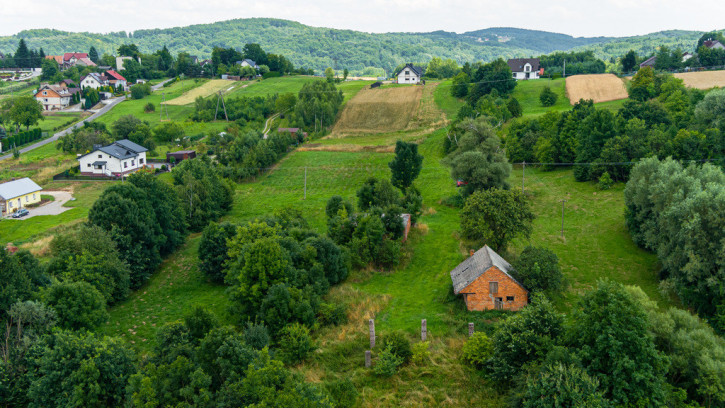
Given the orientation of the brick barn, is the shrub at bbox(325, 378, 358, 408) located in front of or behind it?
in front

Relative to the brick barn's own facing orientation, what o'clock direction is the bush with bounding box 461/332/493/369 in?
The bush is roughly at 12 o'clock from the brick barn.

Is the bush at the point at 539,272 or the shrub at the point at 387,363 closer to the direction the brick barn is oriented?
the shrub

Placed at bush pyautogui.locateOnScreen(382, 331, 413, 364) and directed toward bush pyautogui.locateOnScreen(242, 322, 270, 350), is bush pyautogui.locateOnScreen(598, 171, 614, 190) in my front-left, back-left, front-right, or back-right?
back-right

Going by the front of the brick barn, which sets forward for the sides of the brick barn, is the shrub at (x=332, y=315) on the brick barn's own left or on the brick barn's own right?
on the brick barn's own right

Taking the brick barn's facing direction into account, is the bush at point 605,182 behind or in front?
behind

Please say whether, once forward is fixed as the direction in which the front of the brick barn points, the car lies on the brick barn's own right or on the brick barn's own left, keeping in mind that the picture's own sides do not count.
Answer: on the brick barn's own right

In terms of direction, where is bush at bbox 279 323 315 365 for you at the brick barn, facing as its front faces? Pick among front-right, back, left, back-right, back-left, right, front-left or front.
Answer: front-right

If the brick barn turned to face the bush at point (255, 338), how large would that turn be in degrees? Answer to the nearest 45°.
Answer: approximately 45° to its right

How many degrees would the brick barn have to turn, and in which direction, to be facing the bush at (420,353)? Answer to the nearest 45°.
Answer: approximately 45° to its right

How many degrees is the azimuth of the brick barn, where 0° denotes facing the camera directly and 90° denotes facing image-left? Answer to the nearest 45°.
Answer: approximately 0°
